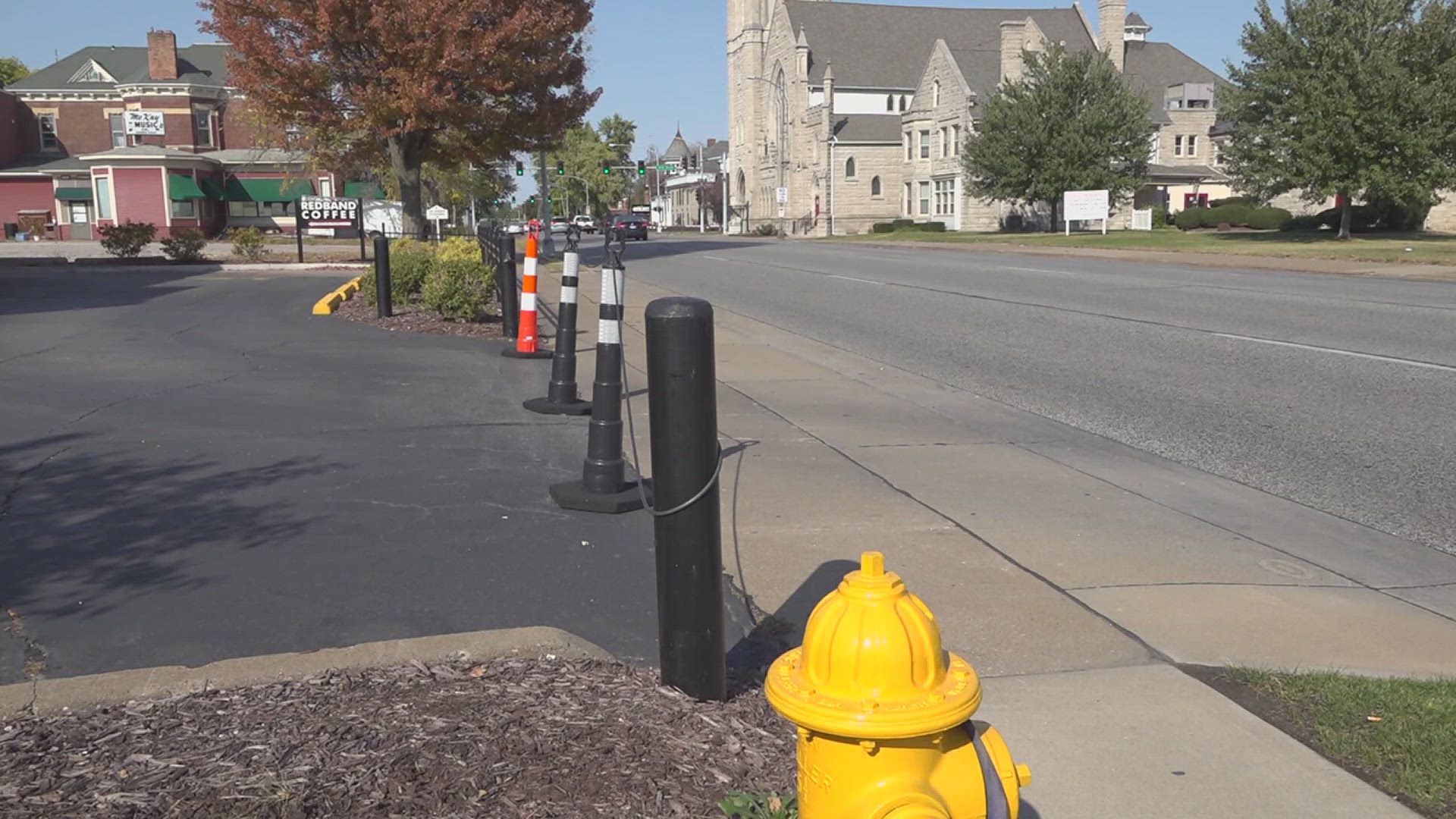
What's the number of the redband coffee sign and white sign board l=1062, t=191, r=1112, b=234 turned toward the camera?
2

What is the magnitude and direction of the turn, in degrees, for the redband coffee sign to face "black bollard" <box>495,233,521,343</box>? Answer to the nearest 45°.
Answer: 0° — it already faces it

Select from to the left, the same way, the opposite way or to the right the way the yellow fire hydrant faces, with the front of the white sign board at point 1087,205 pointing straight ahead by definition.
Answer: to the left

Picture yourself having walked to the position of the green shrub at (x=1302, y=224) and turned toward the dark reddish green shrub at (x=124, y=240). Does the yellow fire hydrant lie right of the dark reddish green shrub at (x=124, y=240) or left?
left

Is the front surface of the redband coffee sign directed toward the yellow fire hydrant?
yes

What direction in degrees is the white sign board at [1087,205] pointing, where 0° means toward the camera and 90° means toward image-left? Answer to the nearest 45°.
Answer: approximately 0°

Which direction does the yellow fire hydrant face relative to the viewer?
to the viewer's right

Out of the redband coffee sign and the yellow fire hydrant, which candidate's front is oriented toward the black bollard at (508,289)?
the redband coffee sign
